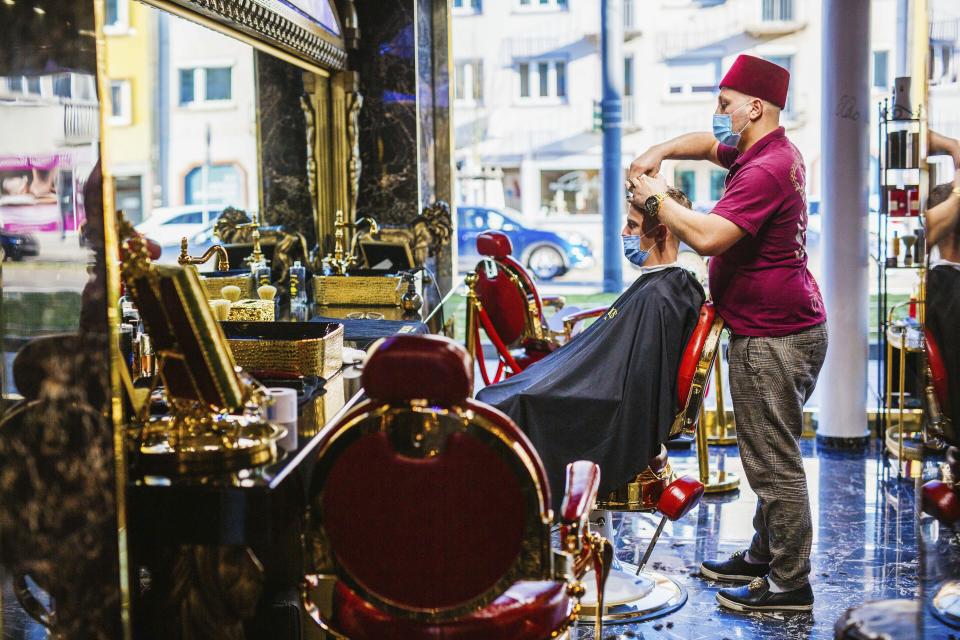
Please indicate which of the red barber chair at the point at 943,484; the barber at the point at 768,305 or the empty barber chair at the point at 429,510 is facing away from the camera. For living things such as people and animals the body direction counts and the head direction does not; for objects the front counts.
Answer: the empty barber chair

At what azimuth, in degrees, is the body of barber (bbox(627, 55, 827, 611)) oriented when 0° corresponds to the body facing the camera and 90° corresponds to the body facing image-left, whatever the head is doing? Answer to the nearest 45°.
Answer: approximately 90°

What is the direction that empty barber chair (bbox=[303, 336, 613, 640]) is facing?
away from the camera

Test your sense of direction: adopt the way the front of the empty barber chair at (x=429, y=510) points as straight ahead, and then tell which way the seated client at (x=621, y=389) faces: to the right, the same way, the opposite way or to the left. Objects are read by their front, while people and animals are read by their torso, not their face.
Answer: to the left

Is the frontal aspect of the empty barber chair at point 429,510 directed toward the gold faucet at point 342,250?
yes

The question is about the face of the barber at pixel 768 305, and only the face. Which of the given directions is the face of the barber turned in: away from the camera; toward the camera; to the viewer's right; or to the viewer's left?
to the viewer's left

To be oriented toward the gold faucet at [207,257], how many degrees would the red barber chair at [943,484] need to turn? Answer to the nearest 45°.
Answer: approximately 135° to its left

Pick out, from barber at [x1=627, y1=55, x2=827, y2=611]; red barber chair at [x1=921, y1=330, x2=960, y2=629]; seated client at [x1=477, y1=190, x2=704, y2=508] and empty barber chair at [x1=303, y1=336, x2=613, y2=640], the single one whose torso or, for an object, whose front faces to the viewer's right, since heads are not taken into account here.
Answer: the red barber chair

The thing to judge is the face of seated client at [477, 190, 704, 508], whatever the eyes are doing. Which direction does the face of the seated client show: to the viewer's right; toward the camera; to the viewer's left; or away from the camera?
to the viewer's left

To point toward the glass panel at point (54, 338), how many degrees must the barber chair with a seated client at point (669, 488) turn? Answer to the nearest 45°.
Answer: approximately 45° to its left

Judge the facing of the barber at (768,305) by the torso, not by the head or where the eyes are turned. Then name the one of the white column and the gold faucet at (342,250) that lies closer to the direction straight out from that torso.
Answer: the gold faucet
